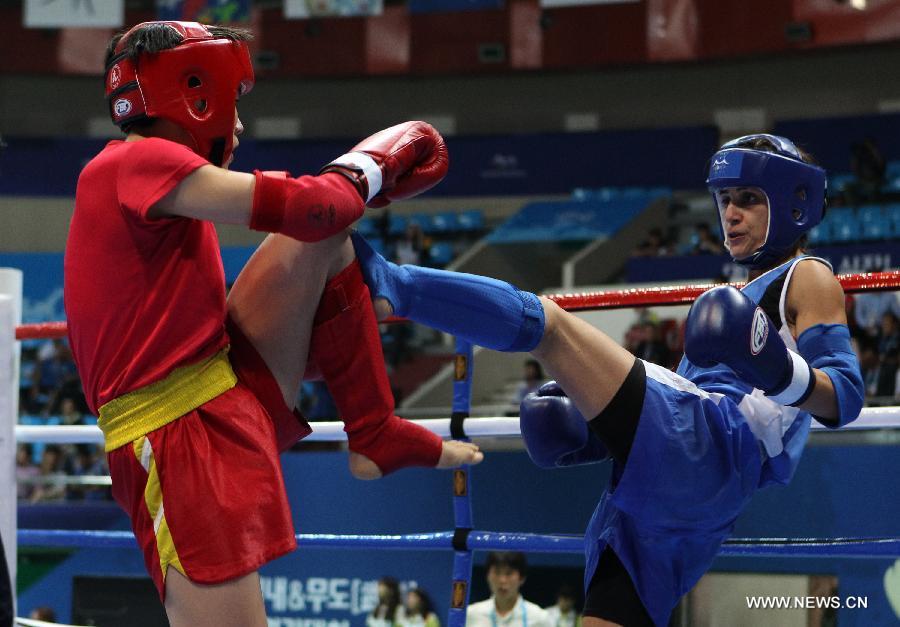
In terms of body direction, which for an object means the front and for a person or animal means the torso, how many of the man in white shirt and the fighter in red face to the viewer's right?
1

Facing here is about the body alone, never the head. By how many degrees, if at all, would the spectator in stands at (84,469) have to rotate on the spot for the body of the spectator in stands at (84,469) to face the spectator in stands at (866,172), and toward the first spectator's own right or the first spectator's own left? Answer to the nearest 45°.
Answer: approximately 90° to the first spectator's own left

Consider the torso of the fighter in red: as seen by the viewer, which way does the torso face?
to the viewer's right

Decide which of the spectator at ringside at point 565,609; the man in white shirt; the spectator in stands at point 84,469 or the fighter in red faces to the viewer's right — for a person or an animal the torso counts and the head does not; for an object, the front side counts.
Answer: the fighter in red

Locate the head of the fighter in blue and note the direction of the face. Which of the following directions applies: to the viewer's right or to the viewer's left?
to the viewer's left

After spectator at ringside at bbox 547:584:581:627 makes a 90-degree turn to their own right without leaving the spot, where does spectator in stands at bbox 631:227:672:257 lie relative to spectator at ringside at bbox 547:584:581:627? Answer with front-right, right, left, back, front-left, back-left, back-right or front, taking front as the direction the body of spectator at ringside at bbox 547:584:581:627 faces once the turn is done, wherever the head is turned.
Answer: right

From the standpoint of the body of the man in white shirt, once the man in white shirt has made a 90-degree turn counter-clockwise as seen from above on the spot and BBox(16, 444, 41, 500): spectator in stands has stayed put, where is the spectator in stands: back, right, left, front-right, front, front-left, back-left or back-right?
back-left

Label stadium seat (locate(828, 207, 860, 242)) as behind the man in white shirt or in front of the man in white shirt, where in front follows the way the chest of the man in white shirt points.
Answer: behind
